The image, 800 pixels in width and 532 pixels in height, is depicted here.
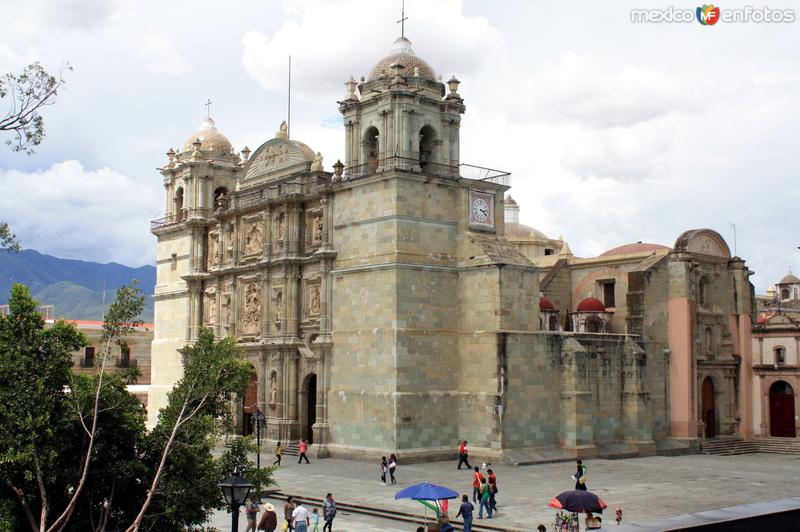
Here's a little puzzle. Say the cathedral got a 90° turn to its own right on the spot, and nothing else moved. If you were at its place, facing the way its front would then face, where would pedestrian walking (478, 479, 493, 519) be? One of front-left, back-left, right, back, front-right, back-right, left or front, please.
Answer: back-left

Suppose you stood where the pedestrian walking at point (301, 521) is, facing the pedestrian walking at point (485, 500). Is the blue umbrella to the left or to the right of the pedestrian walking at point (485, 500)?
right

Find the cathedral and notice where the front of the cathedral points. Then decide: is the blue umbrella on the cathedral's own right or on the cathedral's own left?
on the cathedral's own left

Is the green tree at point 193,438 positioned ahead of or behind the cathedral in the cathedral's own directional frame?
ahead

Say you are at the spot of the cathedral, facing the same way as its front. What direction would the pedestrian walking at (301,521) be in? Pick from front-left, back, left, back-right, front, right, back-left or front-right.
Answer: front-left

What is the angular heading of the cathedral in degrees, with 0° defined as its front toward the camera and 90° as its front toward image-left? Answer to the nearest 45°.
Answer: approximately 45°

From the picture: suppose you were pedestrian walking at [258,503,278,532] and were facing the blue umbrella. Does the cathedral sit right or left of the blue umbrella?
left

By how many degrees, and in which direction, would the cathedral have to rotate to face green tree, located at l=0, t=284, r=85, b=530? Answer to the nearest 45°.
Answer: approximately 45° to its left

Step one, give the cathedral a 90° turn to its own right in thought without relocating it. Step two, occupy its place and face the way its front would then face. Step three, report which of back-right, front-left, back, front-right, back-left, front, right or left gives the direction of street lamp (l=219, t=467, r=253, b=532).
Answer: back-left
